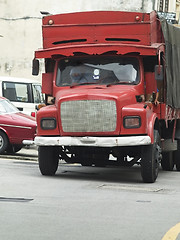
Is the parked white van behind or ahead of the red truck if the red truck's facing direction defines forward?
behind

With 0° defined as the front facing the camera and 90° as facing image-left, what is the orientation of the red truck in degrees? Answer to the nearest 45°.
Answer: approximately 0°
